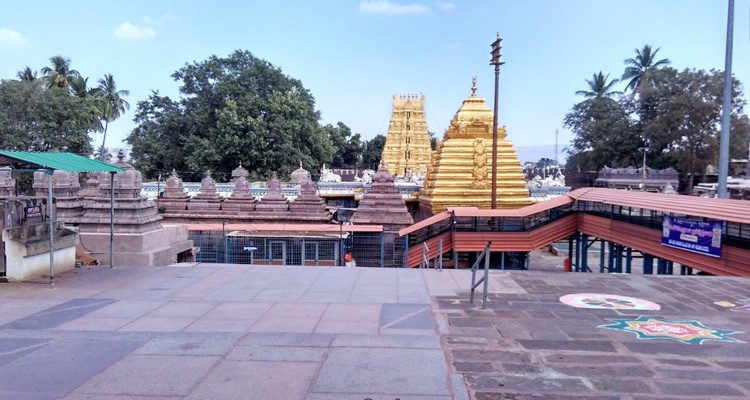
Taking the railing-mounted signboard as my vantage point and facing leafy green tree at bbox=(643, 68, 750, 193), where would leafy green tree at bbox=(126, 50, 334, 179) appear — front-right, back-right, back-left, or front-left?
front-left

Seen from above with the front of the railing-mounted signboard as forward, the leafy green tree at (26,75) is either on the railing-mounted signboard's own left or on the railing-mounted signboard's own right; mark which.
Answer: on the railing-mounted signboard's own right

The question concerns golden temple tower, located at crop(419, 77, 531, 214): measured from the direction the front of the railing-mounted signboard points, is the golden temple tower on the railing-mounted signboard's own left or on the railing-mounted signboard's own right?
on the railing-mounted signboard's own right

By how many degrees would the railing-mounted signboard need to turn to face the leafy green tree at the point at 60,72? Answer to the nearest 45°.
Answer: approximately 45° to its right

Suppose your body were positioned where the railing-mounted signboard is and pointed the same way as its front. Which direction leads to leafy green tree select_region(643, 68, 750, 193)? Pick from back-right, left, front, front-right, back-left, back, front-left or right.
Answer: back-right

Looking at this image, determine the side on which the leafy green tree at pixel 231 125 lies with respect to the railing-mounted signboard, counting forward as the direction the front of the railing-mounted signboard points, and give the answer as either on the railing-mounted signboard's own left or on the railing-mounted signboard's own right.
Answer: on the railing-mounted signboard's own right

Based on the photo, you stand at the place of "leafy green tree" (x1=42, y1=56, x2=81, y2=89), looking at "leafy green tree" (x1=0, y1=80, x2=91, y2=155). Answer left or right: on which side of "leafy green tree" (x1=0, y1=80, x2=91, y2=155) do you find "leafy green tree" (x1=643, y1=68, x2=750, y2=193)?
left

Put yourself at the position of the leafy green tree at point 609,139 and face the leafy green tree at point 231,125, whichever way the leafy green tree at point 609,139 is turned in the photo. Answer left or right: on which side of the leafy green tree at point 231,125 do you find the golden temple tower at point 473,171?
left

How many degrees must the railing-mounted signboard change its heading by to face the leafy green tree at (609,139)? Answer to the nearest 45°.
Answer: approximately 135° to its right

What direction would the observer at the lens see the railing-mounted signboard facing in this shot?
facing the viewer and to the left of the viewer

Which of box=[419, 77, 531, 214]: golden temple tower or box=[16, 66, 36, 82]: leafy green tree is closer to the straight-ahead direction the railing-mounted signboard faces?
the leafy green tree

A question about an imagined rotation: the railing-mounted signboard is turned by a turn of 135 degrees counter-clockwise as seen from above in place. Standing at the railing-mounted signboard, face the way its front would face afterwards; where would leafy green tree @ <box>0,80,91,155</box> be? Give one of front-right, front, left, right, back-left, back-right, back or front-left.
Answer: back
